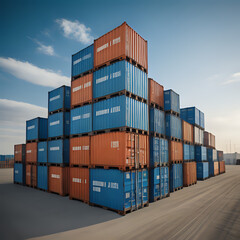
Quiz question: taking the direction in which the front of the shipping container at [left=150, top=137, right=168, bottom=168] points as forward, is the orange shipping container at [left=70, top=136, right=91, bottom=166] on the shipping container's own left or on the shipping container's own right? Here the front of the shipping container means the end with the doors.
on the shipping container's own right

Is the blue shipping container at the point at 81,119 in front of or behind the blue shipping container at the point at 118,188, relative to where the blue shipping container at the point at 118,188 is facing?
behind

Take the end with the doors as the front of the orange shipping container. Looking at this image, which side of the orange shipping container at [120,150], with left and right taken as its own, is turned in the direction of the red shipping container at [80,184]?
back

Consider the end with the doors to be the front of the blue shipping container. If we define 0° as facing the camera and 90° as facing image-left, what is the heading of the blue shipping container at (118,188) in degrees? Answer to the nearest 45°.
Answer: approximately 315°

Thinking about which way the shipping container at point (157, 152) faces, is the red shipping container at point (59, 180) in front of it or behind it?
behind

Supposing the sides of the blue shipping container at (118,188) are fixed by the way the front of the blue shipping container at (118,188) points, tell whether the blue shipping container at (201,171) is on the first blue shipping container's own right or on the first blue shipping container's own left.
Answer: on the first blue shipping container's own left
